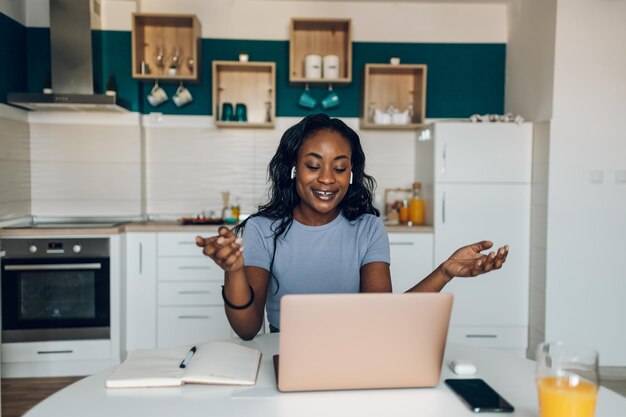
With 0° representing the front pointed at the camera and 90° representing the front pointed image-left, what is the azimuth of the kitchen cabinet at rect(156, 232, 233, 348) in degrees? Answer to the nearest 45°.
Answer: approximately 0°

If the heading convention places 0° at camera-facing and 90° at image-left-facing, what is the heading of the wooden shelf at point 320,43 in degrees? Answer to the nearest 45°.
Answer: approximately 0°

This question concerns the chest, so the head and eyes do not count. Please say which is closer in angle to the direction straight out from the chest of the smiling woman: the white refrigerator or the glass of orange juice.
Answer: the glass of orange juice

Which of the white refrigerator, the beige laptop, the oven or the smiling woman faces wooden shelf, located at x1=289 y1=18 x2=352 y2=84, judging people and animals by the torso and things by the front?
the beige laptop

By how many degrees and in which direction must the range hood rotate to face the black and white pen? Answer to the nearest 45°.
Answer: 0° — it already faces it

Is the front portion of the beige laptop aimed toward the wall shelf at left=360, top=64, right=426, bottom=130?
yes

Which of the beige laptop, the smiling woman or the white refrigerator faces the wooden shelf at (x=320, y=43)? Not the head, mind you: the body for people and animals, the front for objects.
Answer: the beige laptop

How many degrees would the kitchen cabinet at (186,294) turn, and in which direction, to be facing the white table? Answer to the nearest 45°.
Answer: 0° — it already faces it

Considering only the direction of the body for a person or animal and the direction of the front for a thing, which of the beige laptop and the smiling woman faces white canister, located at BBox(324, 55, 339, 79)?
the beige laptop

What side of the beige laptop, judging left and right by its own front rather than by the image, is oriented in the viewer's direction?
back

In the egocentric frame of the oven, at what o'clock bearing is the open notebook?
The open notebook is roughly at 12 o'clock from the oven.
